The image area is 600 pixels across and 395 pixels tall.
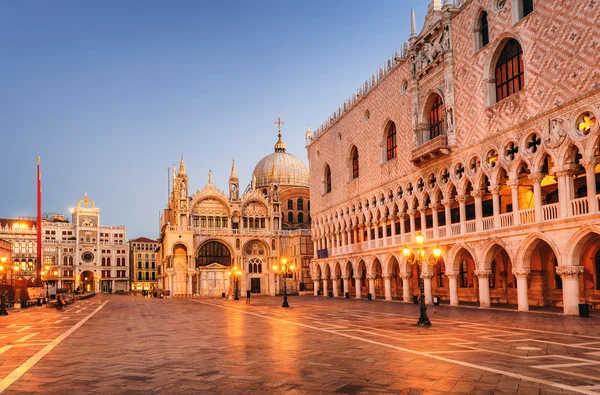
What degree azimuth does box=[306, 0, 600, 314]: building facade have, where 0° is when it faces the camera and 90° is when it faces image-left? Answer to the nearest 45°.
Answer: approximately 45°
